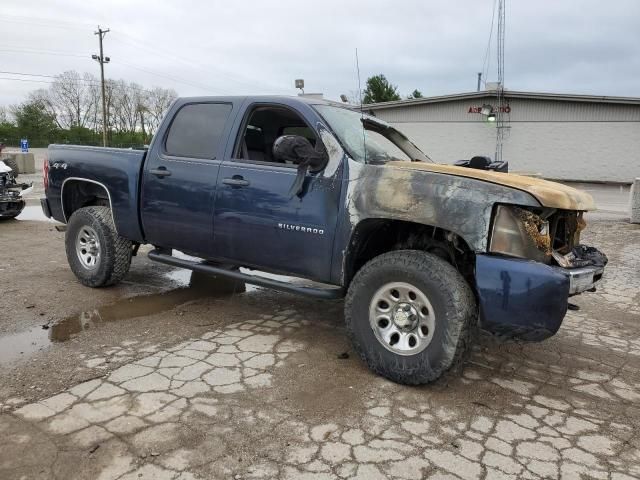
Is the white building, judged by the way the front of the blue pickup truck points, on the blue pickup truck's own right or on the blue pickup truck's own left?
on the blue pickup truck's own left

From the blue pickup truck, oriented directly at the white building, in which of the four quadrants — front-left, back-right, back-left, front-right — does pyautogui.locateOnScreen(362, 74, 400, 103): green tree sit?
front-left

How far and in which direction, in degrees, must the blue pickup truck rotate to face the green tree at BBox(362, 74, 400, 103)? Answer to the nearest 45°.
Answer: approximately 135° to its left
